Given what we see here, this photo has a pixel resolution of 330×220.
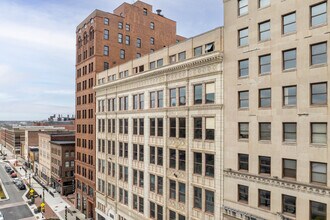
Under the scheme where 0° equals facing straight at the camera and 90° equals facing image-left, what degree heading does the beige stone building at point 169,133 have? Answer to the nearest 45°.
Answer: approximately 45°
